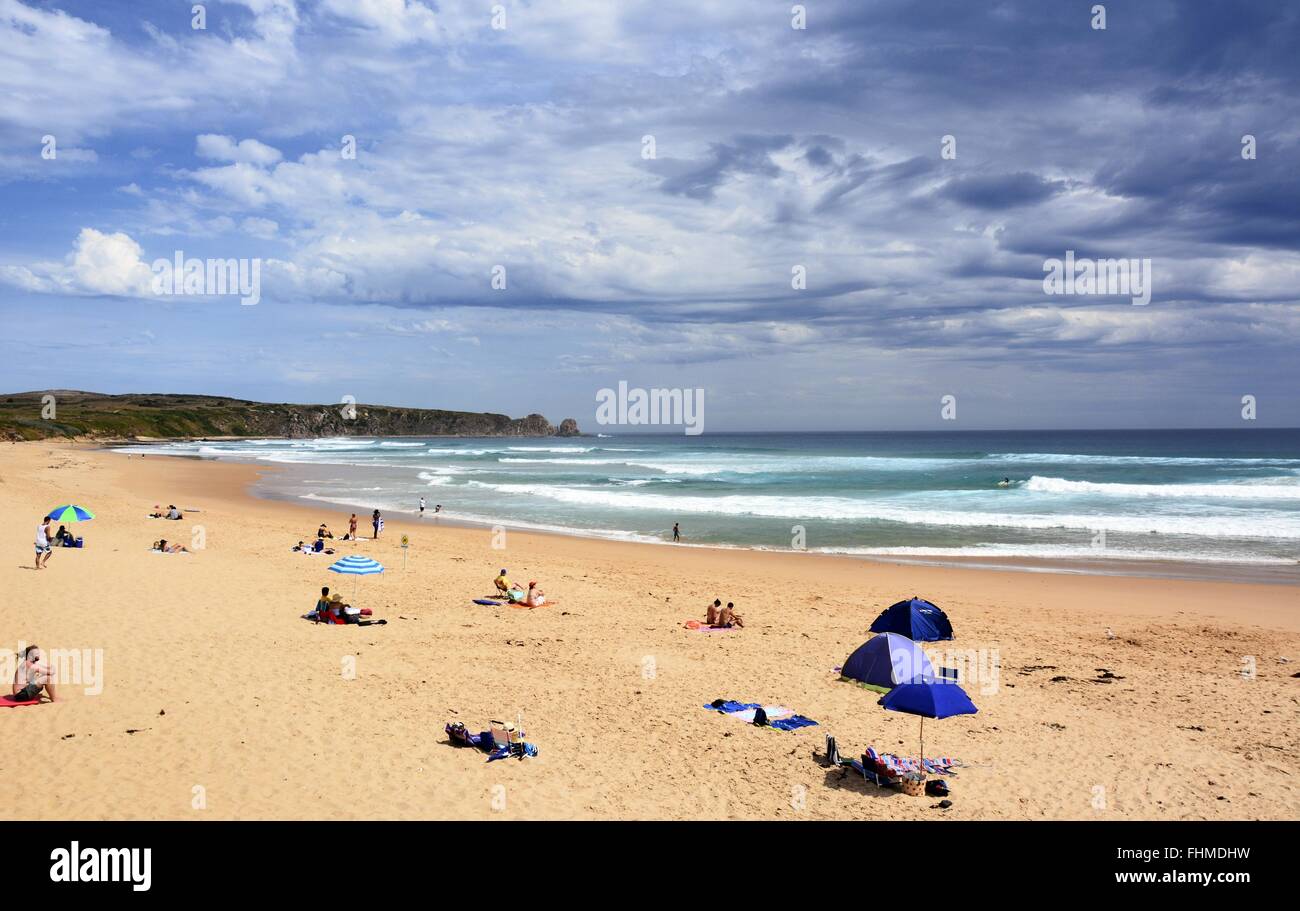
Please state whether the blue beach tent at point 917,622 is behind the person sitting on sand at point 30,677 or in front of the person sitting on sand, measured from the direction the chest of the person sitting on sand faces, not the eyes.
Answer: in front

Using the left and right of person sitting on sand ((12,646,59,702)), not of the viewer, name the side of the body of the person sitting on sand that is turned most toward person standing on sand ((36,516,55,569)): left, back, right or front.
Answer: left

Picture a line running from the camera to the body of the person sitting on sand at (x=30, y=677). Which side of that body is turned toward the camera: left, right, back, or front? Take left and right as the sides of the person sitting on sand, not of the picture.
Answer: right
